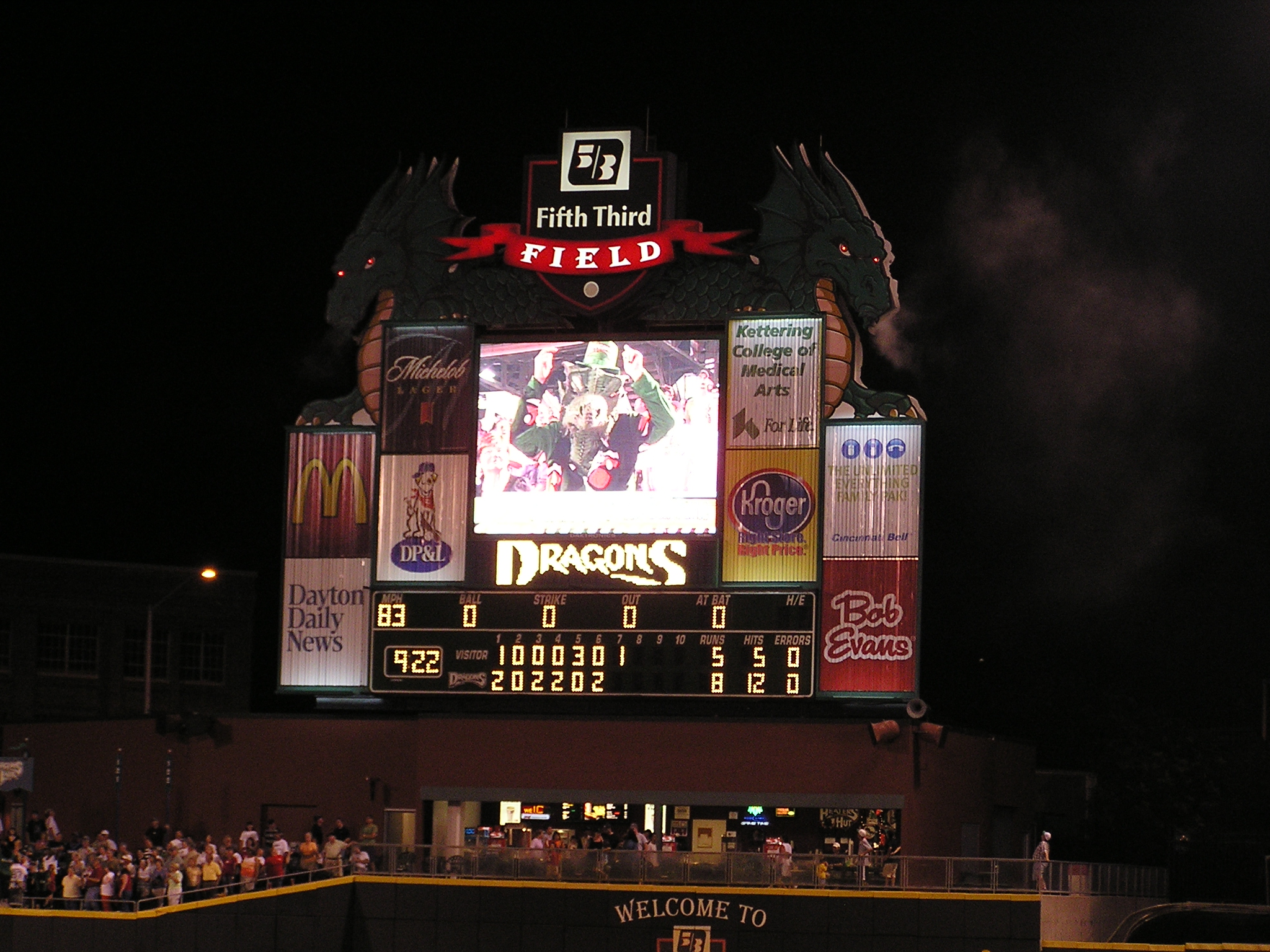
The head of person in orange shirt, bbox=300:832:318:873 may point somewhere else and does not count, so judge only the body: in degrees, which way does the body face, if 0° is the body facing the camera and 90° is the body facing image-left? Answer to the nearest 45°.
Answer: approximately 0°

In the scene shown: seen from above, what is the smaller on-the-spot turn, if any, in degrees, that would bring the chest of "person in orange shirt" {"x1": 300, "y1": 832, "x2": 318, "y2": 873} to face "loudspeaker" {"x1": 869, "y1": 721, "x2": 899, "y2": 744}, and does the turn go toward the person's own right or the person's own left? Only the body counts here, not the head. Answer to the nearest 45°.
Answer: approximately 90° to the person's own left

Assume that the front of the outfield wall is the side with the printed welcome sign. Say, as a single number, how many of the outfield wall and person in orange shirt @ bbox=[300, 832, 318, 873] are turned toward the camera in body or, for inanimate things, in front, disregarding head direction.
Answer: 2
